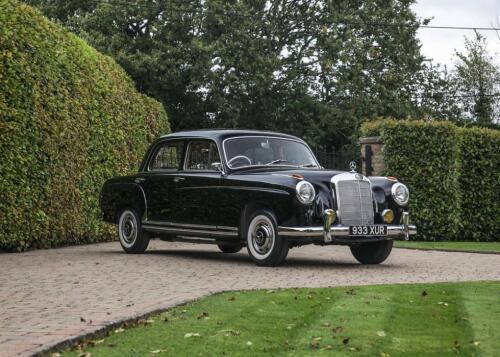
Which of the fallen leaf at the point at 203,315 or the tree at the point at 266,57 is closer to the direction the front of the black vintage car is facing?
the fallen leaf

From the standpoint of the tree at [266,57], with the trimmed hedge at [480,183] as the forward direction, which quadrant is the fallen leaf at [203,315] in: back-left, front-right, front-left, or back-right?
front-right

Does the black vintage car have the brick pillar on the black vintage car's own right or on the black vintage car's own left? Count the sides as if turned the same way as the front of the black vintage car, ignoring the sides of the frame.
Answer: on the black vintage car's own left

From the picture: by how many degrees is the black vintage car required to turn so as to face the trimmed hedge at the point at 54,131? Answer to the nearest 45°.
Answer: approximately 180°

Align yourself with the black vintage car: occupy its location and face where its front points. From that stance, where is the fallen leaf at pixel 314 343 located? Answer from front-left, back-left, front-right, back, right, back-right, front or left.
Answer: front-right

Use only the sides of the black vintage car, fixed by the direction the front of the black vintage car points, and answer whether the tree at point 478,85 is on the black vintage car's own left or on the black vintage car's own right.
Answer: on the black vintage car's own left

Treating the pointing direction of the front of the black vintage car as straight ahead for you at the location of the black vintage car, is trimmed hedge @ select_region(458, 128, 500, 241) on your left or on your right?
on your left

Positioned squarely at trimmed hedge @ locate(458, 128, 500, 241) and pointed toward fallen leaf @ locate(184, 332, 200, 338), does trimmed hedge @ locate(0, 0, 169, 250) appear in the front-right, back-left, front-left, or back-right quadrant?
front-right

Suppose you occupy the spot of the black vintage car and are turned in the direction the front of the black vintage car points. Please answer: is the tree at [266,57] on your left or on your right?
on your left

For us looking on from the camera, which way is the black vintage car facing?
facing the viewer and to the right of the viewer

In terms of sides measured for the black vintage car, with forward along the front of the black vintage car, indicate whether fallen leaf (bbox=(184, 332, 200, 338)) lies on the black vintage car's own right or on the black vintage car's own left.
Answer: on the black vintage car's own right

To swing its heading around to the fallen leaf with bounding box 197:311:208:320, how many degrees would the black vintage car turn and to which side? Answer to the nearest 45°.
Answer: approximately 45° to its right

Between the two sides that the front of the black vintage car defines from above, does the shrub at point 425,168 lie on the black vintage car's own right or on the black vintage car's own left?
on the black vintage car's own left
